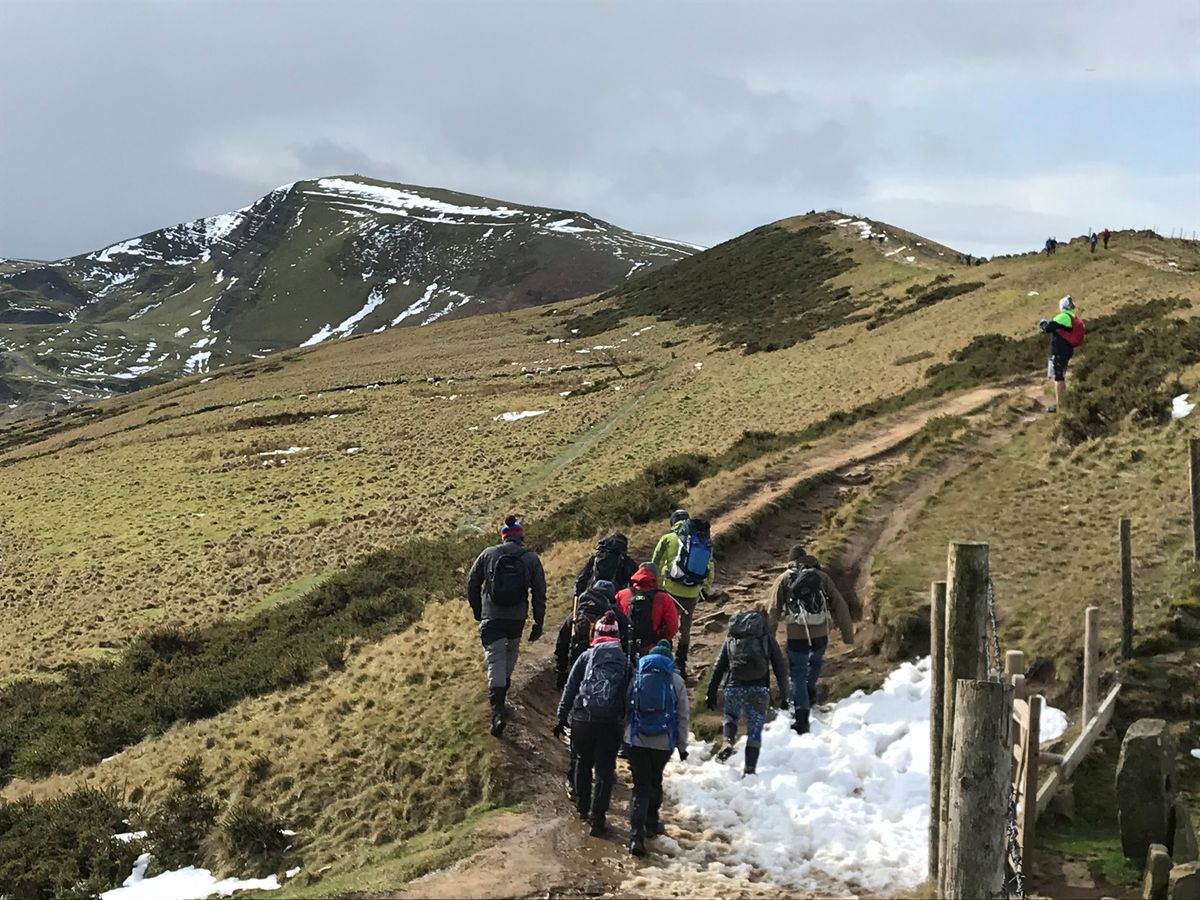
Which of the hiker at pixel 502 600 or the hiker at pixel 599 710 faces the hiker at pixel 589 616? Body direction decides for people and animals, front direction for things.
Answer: the hiker at pixel 599 710

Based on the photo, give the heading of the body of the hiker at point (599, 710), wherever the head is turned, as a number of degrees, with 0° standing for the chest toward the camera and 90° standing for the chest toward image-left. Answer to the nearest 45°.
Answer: approximately 180°

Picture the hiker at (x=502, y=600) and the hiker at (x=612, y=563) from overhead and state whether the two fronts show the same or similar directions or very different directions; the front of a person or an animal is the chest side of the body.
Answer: same or similar directions

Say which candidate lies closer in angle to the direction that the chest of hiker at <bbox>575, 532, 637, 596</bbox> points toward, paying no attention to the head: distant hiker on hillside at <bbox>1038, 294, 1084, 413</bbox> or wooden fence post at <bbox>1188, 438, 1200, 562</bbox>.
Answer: the distant hiker on hillside

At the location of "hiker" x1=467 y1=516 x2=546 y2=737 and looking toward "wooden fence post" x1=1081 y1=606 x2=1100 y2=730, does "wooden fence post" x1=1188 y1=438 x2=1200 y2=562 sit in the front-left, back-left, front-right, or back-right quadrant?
front-left

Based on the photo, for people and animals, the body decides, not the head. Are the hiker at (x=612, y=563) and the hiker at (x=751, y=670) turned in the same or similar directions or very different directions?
same or similar directions

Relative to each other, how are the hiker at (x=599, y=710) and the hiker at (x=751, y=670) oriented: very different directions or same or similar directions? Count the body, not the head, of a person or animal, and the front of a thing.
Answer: same or similar directions

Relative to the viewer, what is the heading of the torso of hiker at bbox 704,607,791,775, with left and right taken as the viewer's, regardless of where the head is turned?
facing away from the viewer

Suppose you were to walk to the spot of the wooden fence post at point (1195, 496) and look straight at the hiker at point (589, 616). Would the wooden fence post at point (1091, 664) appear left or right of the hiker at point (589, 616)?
left

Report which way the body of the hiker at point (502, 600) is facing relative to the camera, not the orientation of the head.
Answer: away from the camera

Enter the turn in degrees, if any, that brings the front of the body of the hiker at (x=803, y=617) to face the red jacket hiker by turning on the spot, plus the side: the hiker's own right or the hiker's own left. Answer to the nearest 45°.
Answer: approximately 135° to the hiker's own left

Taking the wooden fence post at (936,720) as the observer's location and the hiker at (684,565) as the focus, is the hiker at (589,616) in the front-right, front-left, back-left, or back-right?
front-left

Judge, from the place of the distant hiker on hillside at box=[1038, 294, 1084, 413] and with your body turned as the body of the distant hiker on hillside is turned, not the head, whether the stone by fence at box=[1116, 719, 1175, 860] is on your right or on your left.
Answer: on your left

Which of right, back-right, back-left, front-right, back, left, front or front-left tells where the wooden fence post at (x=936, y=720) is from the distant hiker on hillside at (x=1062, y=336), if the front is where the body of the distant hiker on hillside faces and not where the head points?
left
